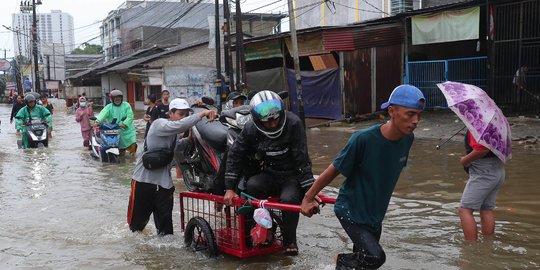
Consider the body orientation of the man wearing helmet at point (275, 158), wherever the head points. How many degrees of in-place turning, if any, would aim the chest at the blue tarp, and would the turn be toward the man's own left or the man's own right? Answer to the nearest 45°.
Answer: approximately 180°

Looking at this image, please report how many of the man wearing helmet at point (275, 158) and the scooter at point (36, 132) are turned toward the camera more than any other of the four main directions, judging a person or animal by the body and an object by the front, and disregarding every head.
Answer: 2

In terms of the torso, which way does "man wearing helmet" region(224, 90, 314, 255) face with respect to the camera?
toward the camera

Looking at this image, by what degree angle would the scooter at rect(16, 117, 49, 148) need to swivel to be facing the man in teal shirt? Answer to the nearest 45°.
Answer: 0° — it already faces them

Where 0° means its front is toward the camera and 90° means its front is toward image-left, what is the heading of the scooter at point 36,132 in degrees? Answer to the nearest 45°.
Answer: approximately 0°

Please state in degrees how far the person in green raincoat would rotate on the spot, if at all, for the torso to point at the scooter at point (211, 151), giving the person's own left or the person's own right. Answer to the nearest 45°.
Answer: approximately 45° to the person's own left

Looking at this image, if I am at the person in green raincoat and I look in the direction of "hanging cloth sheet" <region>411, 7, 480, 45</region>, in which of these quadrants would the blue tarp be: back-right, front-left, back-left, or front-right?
front-left

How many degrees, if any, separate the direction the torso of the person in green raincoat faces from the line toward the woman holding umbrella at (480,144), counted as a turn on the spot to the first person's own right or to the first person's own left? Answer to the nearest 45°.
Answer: approximately 45° to the first person's own left

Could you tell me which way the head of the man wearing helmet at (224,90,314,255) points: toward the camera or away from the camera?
toward the camera

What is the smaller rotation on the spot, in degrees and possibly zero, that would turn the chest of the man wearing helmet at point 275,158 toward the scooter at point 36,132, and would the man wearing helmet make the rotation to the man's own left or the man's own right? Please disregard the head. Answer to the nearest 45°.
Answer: approximately 135° to the man's own right
